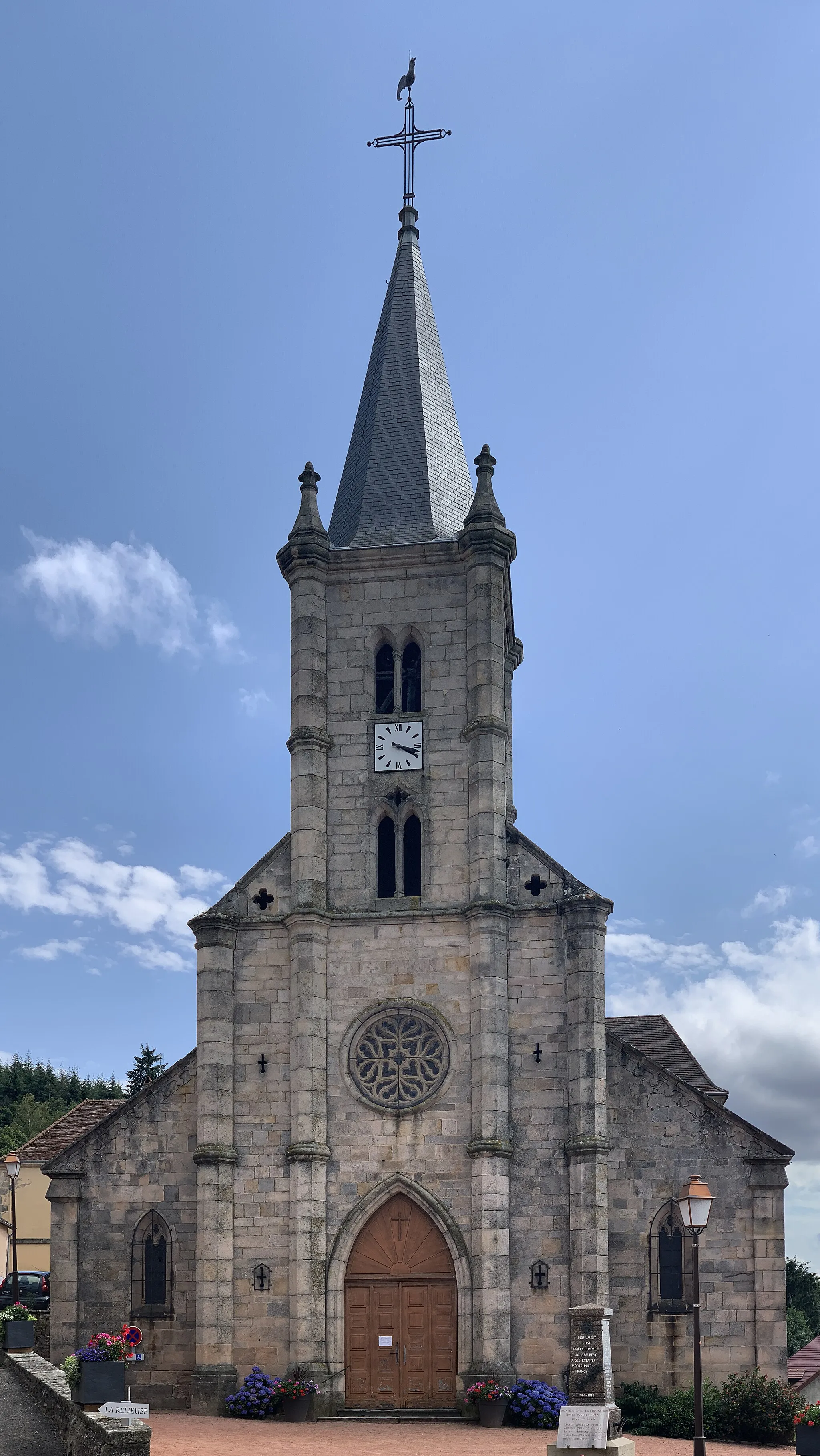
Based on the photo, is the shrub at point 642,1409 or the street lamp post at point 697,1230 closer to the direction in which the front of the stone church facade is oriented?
the street lamp post

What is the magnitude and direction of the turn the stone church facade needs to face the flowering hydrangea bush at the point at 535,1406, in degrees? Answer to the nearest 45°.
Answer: approximately 45° to its left

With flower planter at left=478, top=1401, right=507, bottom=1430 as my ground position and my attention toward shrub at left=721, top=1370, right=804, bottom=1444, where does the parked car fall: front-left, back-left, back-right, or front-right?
back-left

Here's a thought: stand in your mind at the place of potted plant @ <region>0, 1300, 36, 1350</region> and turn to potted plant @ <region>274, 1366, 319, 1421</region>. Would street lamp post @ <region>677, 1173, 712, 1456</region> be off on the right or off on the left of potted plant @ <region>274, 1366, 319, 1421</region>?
right

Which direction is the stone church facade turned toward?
toward the camera

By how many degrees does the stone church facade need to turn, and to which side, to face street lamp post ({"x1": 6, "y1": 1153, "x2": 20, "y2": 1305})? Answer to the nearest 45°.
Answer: approximately 135° to its right
